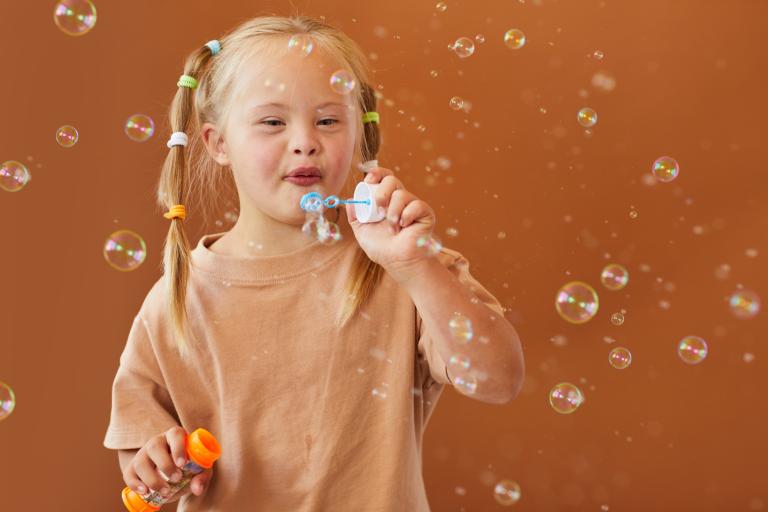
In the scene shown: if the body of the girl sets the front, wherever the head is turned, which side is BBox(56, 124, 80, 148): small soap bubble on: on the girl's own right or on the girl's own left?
on the girl's own right

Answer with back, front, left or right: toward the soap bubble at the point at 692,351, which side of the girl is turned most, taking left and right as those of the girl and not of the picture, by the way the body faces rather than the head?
left

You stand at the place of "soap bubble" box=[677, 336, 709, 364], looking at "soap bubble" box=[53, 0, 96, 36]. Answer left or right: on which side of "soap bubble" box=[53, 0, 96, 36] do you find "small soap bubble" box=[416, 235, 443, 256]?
left

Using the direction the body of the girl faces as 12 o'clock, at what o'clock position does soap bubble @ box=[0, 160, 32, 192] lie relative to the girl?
The soap bubble is roughly at 4 o'clock from the girl.

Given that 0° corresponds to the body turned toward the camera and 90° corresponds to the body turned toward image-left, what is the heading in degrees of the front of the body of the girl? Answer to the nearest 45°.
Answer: approximately 0°
